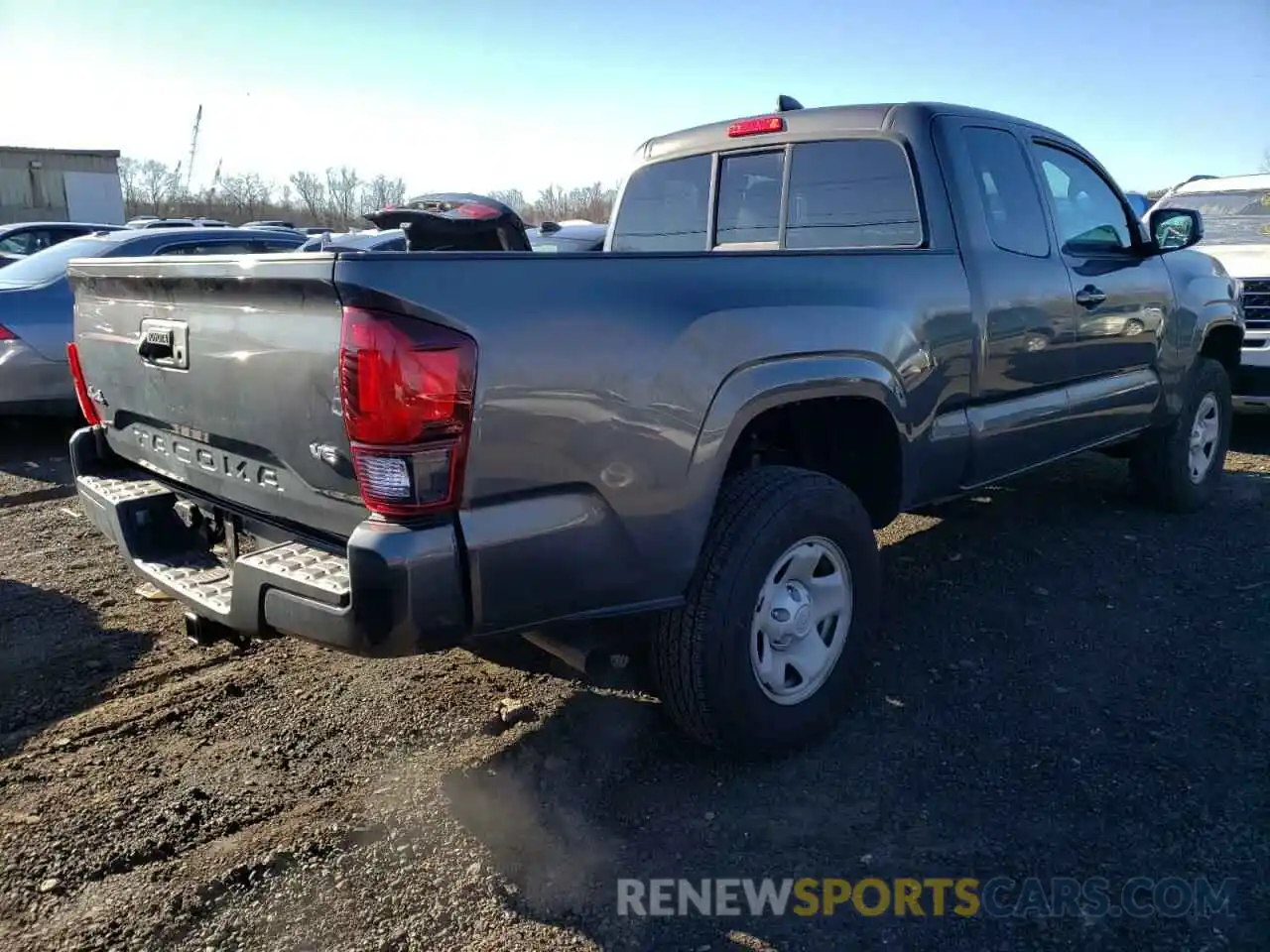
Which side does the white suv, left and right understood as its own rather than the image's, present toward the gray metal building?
right

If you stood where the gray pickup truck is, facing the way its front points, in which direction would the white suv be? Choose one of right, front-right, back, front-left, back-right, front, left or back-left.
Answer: front

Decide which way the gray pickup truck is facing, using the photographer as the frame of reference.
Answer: facing away from the viewer and to the right of the viewer

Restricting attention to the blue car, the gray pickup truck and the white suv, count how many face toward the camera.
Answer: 1

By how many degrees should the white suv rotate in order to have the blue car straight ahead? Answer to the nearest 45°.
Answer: approximately 45° to its right

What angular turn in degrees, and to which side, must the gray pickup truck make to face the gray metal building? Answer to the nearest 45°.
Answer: approximately 90° to its left

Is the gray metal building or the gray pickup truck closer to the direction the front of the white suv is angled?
the gray pickup truck

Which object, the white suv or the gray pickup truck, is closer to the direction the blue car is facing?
the white suv

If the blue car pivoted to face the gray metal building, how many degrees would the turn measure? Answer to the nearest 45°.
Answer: approximately 45° to its left

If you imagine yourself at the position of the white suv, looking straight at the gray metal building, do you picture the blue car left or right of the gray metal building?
left

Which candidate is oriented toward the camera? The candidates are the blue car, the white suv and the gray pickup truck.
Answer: the white suv

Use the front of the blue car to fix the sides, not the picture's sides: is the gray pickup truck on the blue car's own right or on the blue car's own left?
on the blue car's own right

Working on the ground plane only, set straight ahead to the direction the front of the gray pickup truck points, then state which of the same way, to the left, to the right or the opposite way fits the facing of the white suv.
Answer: the opposite way

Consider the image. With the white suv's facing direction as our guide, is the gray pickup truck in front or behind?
in front

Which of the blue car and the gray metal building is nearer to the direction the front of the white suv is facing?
the blue car

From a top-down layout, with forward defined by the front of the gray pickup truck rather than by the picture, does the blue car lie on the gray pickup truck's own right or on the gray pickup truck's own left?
on the gray pickup truck's own left

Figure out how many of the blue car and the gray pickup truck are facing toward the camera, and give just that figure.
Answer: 0

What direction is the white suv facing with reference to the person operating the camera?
facing the viewer
